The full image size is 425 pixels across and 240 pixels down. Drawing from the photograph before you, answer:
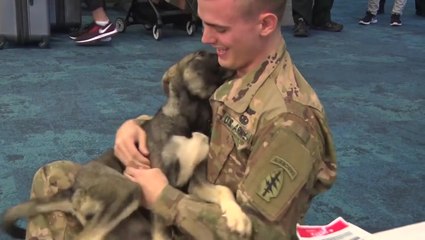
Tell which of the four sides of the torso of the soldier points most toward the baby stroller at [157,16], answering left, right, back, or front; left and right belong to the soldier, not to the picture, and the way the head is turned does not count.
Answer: right

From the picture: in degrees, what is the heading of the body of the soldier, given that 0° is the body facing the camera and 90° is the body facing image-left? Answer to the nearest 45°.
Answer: approximately 90°

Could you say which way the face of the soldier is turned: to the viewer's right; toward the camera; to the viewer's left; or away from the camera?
to the viewer's left
